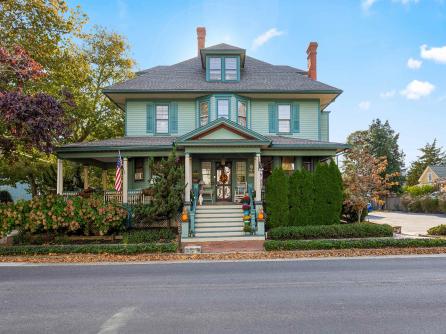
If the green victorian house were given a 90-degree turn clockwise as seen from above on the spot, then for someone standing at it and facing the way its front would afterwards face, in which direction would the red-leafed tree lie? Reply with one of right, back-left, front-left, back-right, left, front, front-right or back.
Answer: front-left

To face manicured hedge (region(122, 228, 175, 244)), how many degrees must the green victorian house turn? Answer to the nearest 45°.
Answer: approximately 45° to its right

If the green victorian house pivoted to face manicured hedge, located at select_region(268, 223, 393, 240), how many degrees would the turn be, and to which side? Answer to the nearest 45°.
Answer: approximately 45° to its left

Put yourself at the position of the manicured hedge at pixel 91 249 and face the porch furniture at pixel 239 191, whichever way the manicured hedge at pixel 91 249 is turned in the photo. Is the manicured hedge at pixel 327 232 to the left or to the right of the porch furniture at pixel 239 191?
right

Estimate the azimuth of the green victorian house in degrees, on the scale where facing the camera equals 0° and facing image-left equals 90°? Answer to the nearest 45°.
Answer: approximately 0°
